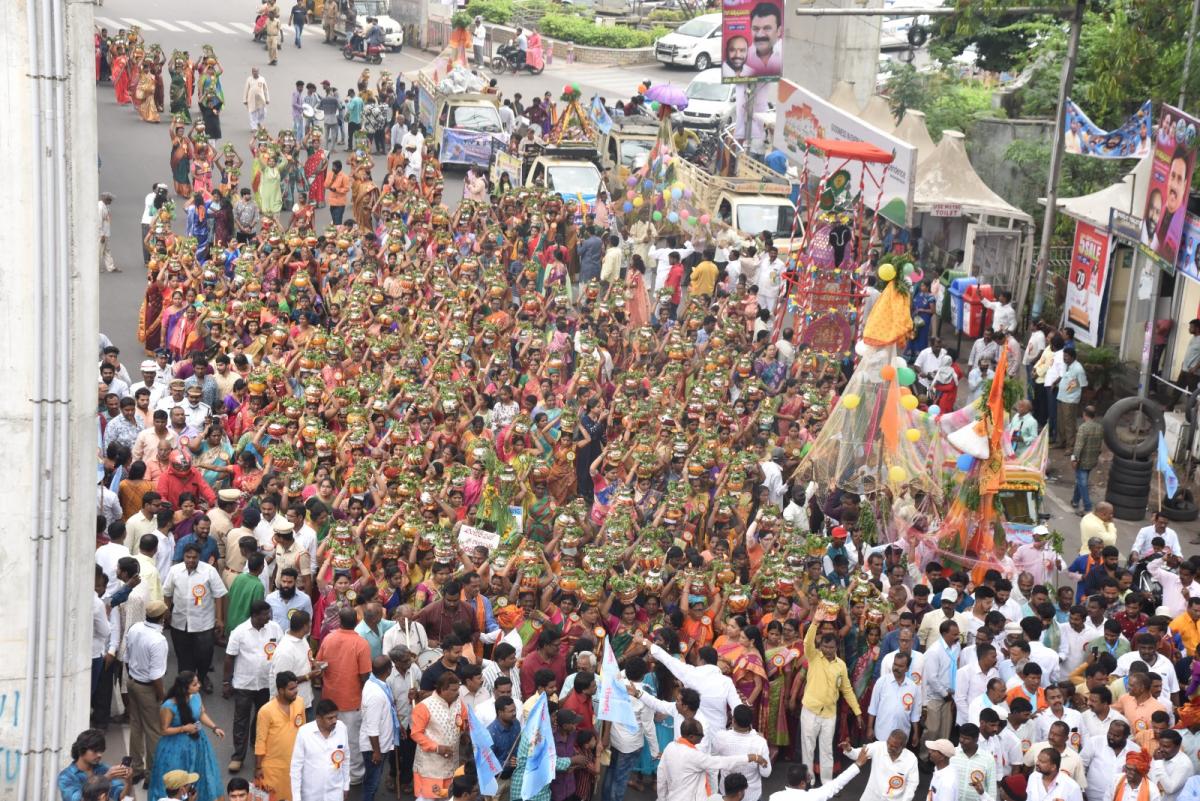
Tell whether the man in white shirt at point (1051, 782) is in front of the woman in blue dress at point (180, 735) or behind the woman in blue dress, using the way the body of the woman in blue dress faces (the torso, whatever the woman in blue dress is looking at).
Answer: in front

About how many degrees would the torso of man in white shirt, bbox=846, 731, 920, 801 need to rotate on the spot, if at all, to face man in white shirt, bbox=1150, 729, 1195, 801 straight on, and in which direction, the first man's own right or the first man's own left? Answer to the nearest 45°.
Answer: approximately 90° to the first man's own left

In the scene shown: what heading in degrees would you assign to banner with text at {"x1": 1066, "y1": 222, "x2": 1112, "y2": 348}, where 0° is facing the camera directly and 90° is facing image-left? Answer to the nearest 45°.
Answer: approximately 45°

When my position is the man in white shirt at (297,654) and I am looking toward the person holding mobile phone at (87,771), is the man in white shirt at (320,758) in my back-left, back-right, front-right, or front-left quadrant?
front-left

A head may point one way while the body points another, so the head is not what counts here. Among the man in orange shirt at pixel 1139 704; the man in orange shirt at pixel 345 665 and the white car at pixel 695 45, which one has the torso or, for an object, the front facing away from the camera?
the man in orange shirt at pixel 345 665

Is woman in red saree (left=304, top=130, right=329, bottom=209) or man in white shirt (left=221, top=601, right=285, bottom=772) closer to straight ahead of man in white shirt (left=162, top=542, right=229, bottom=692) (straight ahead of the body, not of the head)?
the man in white shirt

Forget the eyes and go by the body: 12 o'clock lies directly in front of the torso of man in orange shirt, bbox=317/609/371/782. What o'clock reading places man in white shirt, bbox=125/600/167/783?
The man in white shirt is roughly at 9 o'clock from the man in orange shirt.

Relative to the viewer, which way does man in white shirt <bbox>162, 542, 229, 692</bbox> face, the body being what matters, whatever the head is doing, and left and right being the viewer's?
facing the viewer

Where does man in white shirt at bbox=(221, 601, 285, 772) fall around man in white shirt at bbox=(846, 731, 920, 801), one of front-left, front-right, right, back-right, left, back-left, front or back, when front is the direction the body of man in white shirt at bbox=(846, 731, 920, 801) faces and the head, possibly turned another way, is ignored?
right

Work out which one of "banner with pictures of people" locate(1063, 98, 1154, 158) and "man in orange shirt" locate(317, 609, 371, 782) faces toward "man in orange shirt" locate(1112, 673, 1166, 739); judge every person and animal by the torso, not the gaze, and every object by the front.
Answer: the banner with pictures of people

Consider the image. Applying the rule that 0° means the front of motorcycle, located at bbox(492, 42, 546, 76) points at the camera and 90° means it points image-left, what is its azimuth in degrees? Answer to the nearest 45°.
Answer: approximately 90°

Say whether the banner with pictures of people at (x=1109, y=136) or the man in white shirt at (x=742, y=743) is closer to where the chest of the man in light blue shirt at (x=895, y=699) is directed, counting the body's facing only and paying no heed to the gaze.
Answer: the man in white shirt

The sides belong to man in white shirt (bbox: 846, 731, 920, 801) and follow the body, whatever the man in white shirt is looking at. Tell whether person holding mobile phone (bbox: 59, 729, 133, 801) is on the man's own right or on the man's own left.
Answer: on the man's own right

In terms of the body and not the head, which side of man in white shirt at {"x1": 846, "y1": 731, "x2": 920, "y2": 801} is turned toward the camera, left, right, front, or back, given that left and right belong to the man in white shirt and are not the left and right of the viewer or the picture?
front

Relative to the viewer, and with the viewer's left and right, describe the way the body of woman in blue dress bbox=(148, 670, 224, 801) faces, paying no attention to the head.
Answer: facing the viewer and to the right of the viewer
